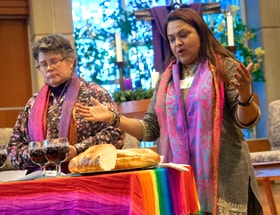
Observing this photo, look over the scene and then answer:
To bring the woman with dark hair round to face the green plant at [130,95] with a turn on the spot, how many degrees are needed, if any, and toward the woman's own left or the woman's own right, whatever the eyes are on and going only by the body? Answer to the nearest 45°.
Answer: approximately 135° to the woman's own right

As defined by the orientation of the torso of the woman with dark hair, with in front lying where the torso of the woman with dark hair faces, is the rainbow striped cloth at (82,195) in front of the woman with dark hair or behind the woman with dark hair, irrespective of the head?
in front

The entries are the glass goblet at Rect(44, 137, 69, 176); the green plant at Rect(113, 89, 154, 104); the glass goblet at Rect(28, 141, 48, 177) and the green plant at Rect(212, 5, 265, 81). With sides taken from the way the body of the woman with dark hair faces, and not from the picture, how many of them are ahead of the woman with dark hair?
2

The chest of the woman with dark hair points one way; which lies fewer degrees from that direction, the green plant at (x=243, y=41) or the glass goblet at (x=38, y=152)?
the glass goblet

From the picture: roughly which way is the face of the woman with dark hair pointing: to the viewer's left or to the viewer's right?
to the viewer's left

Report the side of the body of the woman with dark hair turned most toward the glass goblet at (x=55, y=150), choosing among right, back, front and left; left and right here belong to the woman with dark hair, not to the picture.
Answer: front

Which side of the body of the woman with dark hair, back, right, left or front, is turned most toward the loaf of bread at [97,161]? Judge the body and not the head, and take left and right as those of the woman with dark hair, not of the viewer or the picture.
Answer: front

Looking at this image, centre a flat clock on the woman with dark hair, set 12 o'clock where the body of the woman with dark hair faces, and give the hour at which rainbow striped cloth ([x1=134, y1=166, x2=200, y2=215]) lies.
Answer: The rainbow striped cloth is roughly at 11 o'clock from the woman with dark hair.

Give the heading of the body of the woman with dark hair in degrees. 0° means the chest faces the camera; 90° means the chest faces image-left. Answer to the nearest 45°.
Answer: approximately 45°
